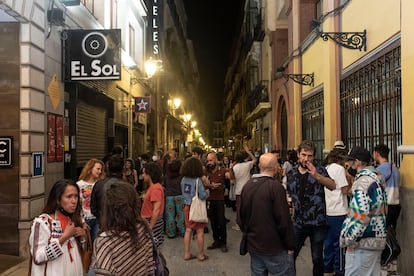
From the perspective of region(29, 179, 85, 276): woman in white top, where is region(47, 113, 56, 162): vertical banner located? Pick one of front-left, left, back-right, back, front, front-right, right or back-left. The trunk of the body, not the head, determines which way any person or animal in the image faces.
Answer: back-left

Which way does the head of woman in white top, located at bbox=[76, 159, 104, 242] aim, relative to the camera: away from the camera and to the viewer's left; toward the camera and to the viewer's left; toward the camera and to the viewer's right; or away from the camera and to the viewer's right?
toward the camera and to the viewer's right

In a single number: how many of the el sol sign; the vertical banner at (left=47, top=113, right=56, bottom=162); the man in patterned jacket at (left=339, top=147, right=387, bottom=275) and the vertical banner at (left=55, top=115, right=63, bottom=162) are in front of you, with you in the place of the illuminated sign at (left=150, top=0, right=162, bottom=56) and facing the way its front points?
4

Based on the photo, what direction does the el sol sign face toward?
toward the camera

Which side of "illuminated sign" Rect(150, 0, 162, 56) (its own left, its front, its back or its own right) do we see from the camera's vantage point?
front

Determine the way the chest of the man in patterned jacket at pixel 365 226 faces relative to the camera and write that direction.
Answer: to the viewer's left

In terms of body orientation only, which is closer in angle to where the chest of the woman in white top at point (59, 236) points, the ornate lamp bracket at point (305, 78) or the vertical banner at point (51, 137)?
the ornate lamp bracket

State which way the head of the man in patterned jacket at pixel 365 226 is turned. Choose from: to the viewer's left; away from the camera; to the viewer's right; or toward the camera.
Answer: to the viewer's left

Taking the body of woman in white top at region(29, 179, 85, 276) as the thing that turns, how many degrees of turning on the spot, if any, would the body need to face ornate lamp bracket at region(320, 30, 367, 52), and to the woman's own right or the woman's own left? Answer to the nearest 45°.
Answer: approximately 90° to the woman's own left

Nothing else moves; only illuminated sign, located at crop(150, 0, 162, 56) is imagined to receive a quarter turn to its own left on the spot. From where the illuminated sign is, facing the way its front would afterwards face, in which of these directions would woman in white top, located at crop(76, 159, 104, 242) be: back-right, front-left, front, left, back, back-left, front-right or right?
right

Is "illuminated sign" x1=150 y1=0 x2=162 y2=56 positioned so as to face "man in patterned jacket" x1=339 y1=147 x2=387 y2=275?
yes

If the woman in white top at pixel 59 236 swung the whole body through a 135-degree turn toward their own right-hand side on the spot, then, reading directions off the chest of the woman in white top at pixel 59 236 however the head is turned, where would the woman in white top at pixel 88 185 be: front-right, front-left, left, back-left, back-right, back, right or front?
right

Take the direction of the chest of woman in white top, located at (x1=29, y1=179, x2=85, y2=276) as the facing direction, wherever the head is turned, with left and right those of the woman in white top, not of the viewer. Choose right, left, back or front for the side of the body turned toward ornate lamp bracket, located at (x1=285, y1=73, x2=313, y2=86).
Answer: left

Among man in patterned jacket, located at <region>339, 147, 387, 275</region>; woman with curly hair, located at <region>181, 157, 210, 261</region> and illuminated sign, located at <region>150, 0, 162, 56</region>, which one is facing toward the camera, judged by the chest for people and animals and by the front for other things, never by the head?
the illuminated sign

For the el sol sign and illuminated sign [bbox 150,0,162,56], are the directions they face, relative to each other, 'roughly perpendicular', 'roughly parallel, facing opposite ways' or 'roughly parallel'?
roughly parallel

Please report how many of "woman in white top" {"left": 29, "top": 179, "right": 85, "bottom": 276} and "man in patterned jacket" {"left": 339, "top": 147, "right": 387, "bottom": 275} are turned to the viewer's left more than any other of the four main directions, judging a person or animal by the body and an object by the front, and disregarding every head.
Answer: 1

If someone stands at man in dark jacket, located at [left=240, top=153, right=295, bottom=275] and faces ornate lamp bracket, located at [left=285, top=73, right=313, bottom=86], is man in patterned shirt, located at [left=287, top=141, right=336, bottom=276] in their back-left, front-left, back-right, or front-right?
front-right

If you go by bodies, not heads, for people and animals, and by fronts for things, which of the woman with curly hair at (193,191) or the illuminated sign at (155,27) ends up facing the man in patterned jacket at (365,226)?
the illuminated sign
